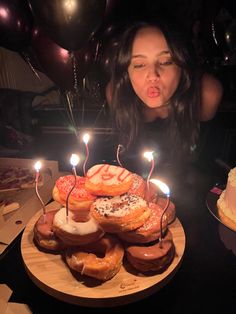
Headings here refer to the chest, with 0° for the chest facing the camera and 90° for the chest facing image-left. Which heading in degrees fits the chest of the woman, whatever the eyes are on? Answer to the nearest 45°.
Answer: approximately 0°

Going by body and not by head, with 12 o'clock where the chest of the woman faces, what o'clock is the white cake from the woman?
The white cake is roughly at 11 o'clock from the woman.

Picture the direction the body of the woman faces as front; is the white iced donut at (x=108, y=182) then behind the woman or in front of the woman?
in front

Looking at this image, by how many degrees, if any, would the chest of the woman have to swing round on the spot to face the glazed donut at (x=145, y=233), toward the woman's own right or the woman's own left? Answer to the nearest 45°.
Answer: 0° — they already face it

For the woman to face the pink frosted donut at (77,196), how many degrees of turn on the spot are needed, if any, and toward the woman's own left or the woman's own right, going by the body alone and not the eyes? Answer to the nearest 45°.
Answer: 0° — they already face it

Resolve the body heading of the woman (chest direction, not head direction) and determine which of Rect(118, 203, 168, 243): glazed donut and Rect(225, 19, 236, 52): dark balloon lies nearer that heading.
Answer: the glazed donut

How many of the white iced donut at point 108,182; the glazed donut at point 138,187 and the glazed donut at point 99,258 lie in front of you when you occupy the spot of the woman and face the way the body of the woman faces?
3
